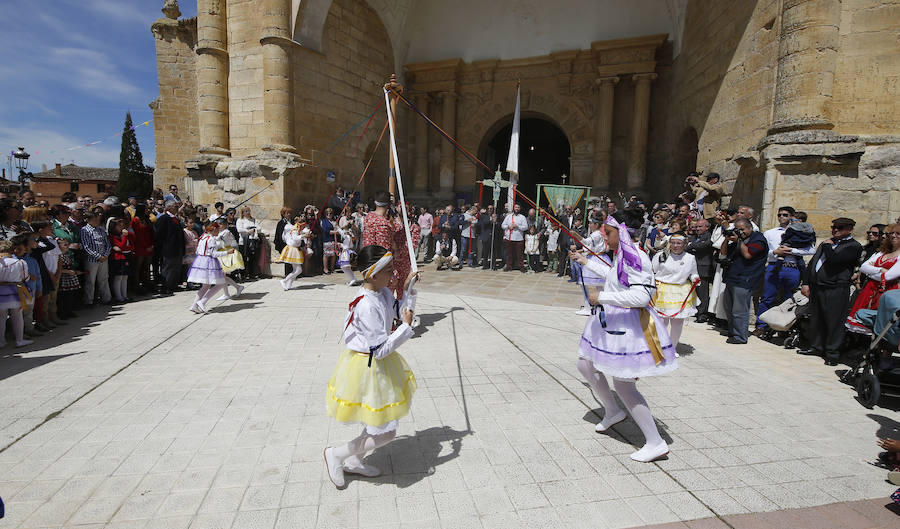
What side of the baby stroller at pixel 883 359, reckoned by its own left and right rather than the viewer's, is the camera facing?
left

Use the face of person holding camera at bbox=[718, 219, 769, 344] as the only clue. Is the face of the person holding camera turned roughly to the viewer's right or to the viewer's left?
to the viewer's left

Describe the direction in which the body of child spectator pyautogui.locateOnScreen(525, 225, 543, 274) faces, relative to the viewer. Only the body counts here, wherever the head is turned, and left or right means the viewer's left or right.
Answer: facing the viewer

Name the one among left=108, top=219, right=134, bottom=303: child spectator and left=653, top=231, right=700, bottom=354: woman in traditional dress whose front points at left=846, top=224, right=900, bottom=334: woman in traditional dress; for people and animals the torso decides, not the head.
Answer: the child spectator

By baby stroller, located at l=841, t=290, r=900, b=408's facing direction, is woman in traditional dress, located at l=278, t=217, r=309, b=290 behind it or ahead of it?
ahead

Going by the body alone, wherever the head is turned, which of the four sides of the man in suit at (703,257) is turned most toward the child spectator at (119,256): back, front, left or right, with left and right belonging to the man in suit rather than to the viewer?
front

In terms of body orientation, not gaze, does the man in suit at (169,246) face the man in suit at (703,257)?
yes

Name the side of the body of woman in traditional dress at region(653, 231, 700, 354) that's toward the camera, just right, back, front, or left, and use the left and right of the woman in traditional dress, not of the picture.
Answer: front

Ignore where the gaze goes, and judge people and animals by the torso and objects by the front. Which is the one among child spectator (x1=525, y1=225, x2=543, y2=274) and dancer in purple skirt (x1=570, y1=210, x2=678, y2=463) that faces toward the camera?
the child spectator

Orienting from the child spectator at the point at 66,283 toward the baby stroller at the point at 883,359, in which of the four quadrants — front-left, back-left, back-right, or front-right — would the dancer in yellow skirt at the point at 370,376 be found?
front-right

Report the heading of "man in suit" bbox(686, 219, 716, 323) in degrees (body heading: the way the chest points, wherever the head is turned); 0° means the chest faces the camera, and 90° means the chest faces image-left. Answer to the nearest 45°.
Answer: approximately 45°

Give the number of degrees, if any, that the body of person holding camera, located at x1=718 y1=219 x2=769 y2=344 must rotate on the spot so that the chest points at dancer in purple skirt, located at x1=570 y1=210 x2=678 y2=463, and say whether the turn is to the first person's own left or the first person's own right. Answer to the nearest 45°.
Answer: approximately 45° to the first person's own left

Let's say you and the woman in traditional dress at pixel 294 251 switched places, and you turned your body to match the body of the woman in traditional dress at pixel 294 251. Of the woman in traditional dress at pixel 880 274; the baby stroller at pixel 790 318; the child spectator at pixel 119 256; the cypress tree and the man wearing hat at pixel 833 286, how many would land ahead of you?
3

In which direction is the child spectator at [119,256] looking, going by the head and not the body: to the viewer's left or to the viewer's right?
to the viewer's right
